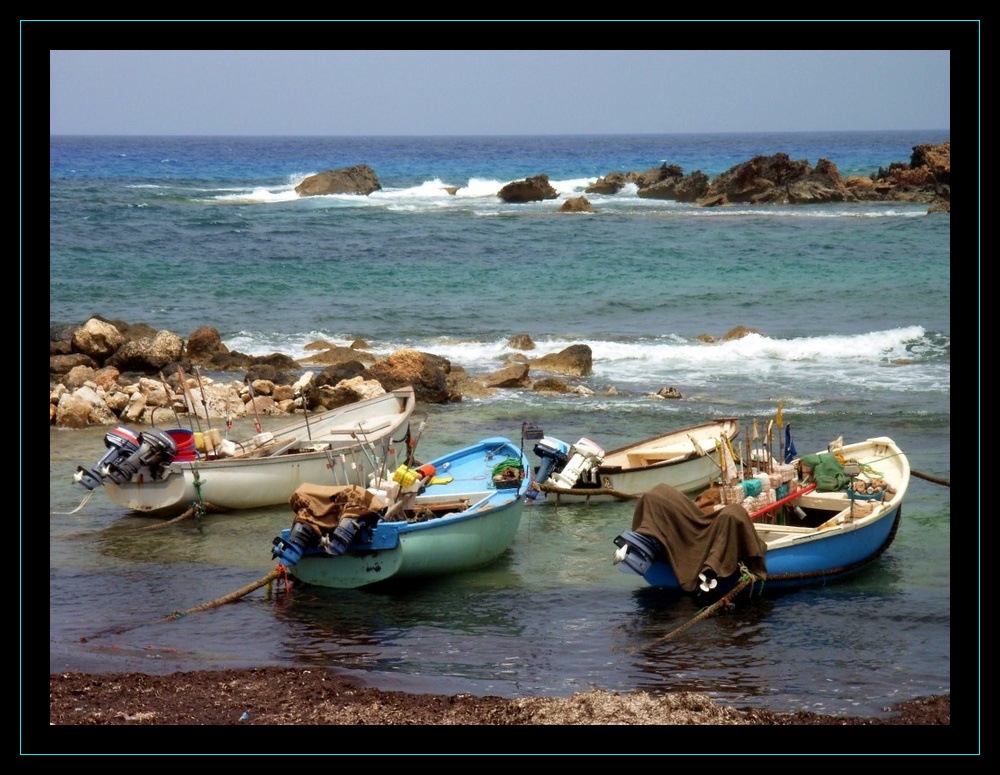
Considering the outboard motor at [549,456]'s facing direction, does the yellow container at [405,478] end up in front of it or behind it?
behind

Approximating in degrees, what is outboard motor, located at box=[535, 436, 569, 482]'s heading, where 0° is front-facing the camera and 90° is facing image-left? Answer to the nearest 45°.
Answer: approximately 225°

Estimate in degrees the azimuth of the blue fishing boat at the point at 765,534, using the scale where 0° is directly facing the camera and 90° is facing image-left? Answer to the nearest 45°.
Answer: approximately 225°

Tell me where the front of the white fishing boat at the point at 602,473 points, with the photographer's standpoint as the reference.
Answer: facing away from the viewer and to the right of the viewer

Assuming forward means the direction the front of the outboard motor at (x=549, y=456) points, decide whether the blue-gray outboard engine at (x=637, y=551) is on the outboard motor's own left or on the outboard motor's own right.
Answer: on the outboard motor's own right

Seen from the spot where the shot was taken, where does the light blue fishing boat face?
facing away from the viewer and to the right of the viewer

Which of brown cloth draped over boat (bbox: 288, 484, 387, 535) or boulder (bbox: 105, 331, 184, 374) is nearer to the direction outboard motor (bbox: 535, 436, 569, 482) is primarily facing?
the boulder
